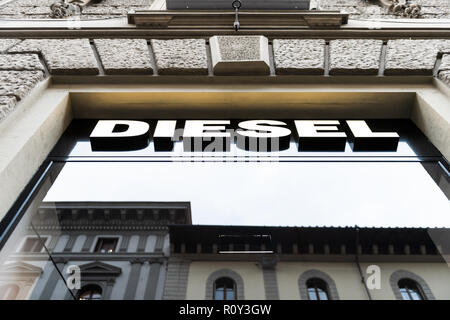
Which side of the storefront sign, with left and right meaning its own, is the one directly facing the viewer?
front
